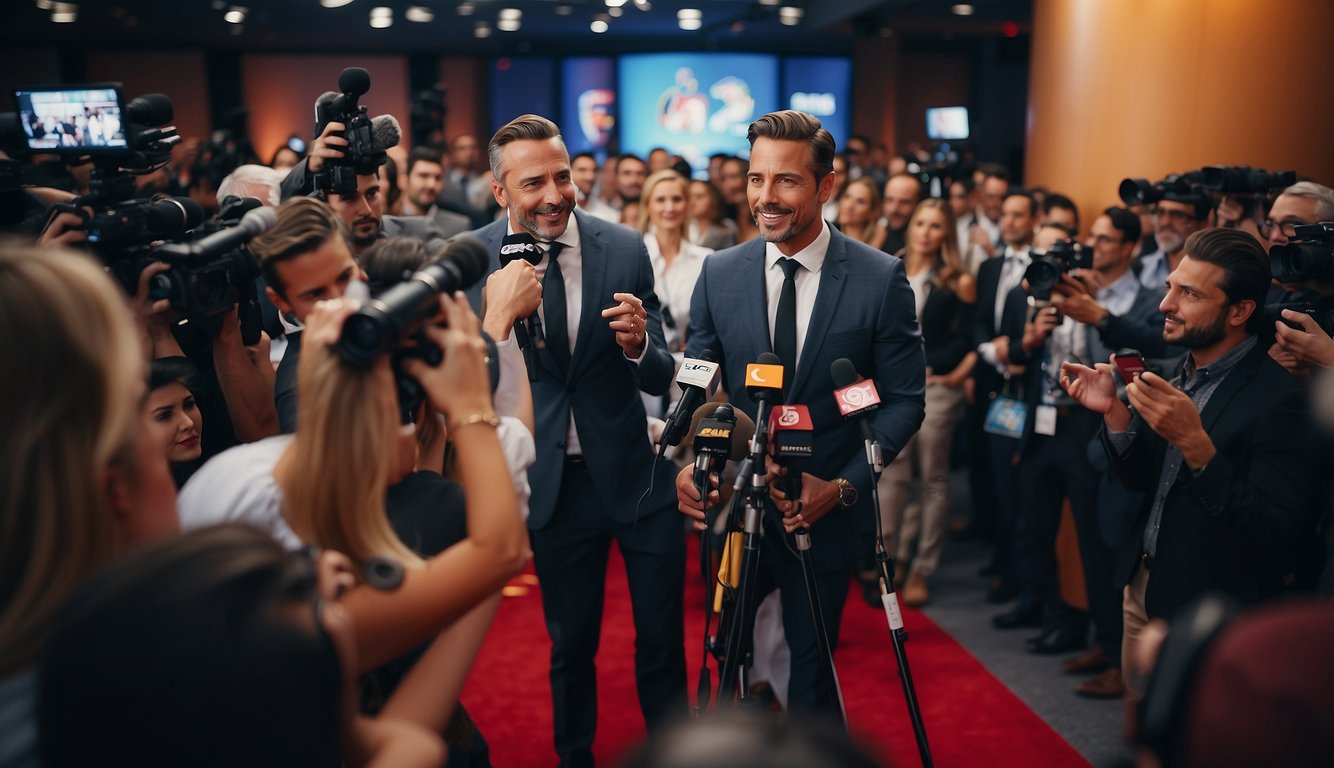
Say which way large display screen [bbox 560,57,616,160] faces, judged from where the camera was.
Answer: facing the viewer

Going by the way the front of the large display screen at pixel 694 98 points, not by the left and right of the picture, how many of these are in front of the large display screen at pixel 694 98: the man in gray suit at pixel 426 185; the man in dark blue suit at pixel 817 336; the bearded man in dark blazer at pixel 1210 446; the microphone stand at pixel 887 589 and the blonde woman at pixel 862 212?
5

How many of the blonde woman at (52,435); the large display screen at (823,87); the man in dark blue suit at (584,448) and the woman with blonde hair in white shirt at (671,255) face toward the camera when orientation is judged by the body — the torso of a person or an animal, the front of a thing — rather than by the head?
3

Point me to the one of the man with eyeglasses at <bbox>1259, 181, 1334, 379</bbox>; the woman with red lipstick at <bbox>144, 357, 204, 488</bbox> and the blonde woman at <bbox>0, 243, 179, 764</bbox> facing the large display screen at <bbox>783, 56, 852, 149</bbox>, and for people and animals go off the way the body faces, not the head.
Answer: the blonde woman

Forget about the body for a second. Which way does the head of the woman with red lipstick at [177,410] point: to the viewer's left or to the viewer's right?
to the viewer's right

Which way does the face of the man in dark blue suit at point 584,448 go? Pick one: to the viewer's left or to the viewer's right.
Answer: to the viewer's right

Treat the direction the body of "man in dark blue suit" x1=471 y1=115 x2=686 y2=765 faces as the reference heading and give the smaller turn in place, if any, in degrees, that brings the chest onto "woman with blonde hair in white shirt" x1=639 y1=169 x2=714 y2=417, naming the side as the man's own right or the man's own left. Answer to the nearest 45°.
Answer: approximately 180°

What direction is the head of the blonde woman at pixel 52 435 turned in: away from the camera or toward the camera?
away from the camera

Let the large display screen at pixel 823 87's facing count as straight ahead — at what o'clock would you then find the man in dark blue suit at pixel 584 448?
The man in dark blue suit is roughly at 12 o'clock from the large display screen.

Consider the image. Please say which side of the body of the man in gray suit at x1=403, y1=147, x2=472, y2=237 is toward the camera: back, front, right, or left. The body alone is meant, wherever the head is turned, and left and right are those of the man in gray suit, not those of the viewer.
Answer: front

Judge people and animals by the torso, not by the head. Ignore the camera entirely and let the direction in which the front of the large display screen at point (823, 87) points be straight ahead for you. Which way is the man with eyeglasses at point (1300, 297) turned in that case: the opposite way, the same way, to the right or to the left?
to the right

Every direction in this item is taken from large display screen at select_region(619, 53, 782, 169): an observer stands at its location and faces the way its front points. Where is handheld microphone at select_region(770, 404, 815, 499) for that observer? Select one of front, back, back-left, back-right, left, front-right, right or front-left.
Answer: front

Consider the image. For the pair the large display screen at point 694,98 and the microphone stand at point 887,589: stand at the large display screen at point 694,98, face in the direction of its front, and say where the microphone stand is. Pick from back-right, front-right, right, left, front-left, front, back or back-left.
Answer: front

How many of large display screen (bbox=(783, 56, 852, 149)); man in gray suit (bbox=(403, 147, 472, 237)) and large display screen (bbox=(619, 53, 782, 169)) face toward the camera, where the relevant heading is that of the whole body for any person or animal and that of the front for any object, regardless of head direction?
3

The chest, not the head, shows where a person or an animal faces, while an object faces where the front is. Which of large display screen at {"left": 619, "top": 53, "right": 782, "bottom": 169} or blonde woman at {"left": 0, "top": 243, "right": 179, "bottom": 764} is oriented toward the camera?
the large display screen

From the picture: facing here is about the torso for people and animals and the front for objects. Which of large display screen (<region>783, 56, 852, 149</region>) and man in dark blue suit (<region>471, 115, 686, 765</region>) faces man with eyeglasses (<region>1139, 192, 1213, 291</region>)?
the large display screen

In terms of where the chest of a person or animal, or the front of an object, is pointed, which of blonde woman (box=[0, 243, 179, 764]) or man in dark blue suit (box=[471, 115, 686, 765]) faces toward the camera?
the man in dark blue suit
